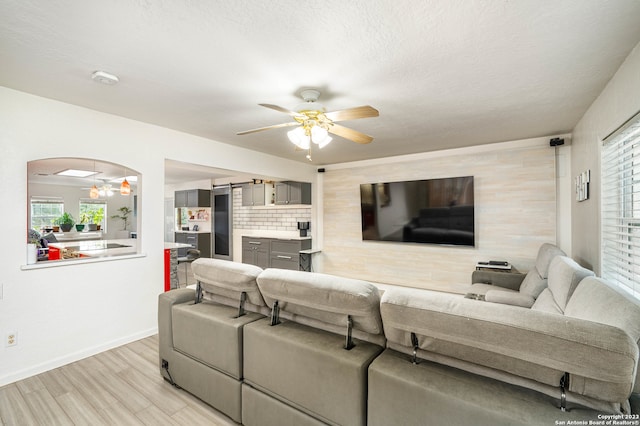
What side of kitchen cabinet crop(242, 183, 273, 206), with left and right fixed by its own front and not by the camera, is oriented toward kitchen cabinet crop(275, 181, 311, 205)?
left

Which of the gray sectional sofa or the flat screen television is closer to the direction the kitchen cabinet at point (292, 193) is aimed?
the gray sectional sofa

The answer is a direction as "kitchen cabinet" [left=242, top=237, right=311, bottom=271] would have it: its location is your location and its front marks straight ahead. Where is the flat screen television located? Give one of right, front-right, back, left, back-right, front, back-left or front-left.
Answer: left

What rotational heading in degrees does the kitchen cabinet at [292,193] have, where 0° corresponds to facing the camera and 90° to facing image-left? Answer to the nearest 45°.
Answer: approximately 45°

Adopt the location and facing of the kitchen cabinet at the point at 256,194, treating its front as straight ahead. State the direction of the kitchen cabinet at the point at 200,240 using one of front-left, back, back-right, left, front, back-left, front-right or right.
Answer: right

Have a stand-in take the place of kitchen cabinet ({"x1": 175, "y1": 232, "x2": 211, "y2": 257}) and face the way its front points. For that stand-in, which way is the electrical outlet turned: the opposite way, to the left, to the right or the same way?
to the left

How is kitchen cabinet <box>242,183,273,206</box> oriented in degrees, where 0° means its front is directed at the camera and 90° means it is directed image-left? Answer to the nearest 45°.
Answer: approximately 45°

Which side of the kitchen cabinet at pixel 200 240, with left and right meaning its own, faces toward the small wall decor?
left

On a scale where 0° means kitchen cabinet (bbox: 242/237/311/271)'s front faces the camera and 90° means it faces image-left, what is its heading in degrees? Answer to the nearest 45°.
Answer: approximately 45°

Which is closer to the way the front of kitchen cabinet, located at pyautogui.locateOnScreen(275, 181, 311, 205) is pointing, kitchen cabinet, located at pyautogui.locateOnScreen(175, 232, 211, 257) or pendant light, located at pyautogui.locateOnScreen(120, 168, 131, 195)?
the pendant light

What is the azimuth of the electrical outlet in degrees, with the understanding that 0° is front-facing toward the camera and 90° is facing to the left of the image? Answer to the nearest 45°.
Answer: approximately 315°

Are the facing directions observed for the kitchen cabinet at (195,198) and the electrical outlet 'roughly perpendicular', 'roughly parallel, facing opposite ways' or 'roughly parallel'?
roughly perpendicular
